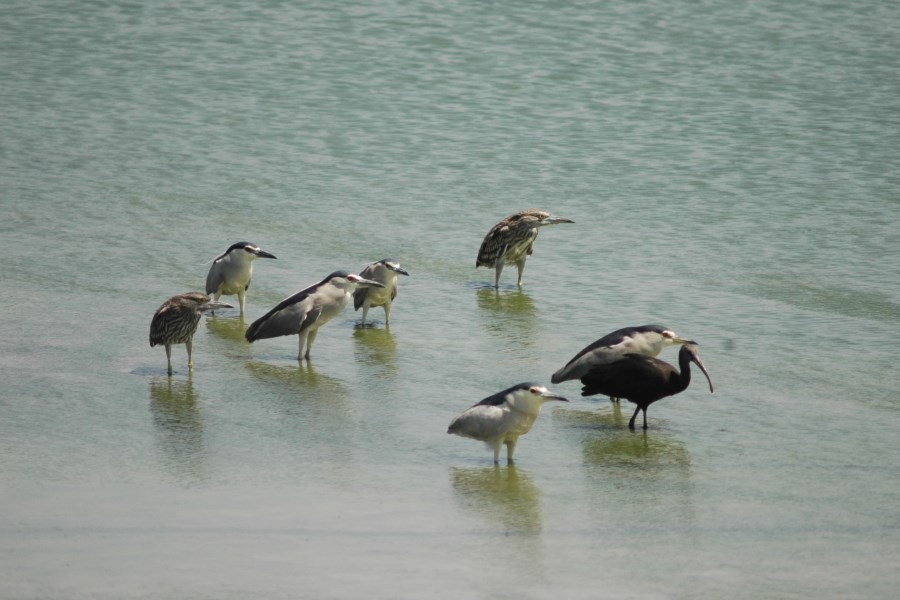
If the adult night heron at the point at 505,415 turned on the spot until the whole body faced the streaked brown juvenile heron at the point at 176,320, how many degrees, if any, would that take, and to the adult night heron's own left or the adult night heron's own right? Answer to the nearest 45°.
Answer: approximately 135° to the adult night heron's own left

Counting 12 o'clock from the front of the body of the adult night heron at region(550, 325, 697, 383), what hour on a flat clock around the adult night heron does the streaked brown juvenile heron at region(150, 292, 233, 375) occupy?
The streaked brown juvenile heron is roughly at 6 o'clock from the adult night heron.

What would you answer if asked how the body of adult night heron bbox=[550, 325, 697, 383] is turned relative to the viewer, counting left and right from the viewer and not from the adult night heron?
facing to the right of the viewer

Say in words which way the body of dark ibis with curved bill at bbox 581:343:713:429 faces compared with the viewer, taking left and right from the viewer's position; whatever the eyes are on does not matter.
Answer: facing to the right of the viewer

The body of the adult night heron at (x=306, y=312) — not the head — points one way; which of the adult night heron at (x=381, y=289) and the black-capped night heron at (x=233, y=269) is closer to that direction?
the adult night heron

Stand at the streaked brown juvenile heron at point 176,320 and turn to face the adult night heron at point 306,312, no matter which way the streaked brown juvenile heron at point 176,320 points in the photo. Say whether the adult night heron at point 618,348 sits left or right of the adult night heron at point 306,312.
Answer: right

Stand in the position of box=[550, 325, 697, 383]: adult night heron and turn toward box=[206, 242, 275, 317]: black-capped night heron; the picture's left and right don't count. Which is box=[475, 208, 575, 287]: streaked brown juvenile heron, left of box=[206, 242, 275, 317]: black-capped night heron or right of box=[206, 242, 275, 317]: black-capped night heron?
right

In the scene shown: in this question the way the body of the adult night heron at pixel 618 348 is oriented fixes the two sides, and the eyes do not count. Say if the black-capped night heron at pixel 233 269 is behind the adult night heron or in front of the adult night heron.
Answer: behind

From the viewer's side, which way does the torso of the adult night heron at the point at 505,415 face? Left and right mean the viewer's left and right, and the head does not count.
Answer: facing to the right of the viewer

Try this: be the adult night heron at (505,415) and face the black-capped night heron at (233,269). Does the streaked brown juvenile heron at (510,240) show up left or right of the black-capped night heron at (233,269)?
right

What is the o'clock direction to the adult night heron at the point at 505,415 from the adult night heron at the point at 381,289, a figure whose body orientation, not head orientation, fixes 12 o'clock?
the adult night heron at the point at 505,415 is roughly at 1 o'clock from the adult night heron at the point at 381,289.

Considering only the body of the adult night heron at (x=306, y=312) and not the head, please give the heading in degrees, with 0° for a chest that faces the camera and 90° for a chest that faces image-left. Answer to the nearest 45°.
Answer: approximately 270°
